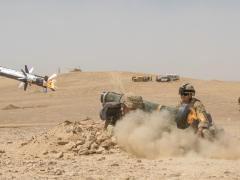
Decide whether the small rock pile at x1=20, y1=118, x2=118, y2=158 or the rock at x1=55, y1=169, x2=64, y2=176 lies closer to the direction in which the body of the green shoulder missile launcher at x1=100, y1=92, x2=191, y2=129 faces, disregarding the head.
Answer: the small rock pile

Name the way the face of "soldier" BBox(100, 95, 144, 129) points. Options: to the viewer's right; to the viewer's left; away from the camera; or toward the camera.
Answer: to the viewer's left

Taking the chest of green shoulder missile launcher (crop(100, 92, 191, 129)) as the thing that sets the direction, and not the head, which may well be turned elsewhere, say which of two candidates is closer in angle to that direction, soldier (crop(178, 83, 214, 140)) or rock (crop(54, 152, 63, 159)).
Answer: the rock

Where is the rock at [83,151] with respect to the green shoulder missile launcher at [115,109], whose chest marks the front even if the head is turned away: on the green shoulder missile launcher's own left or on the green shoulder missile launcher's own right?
on the green shoulder missile launcher's own left

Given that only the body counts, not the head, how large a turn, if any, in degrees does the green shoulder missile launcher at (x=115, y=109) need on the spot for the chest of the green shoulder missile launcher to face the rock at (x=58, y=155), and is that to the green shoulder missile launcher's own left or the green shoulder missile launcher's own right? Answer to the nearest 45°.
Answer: approximately 45° to the green shoulder missile launcher's own left

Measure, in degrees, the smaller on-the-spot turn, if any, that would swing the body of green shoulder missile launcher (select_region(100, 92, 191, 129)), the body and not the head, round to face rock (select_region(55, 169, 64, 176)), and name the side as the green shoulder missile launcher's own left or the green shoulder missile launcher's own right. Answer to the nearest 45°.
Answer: approximately 90° to the green shoulder missile launcher's own left

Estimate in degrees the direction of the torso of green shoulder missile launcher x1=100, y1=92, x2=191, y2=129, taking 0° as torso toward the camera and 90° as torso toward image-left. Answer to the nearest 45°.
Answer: approximately 90°

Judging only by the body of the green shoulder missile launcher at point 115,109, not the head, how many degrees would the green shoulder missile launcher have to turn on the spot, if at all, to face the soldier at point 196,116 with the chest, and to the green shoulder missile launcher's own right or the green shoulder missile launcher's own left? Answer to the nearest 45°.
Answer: approximately 135° to the green shoulder missile launcher's own left
